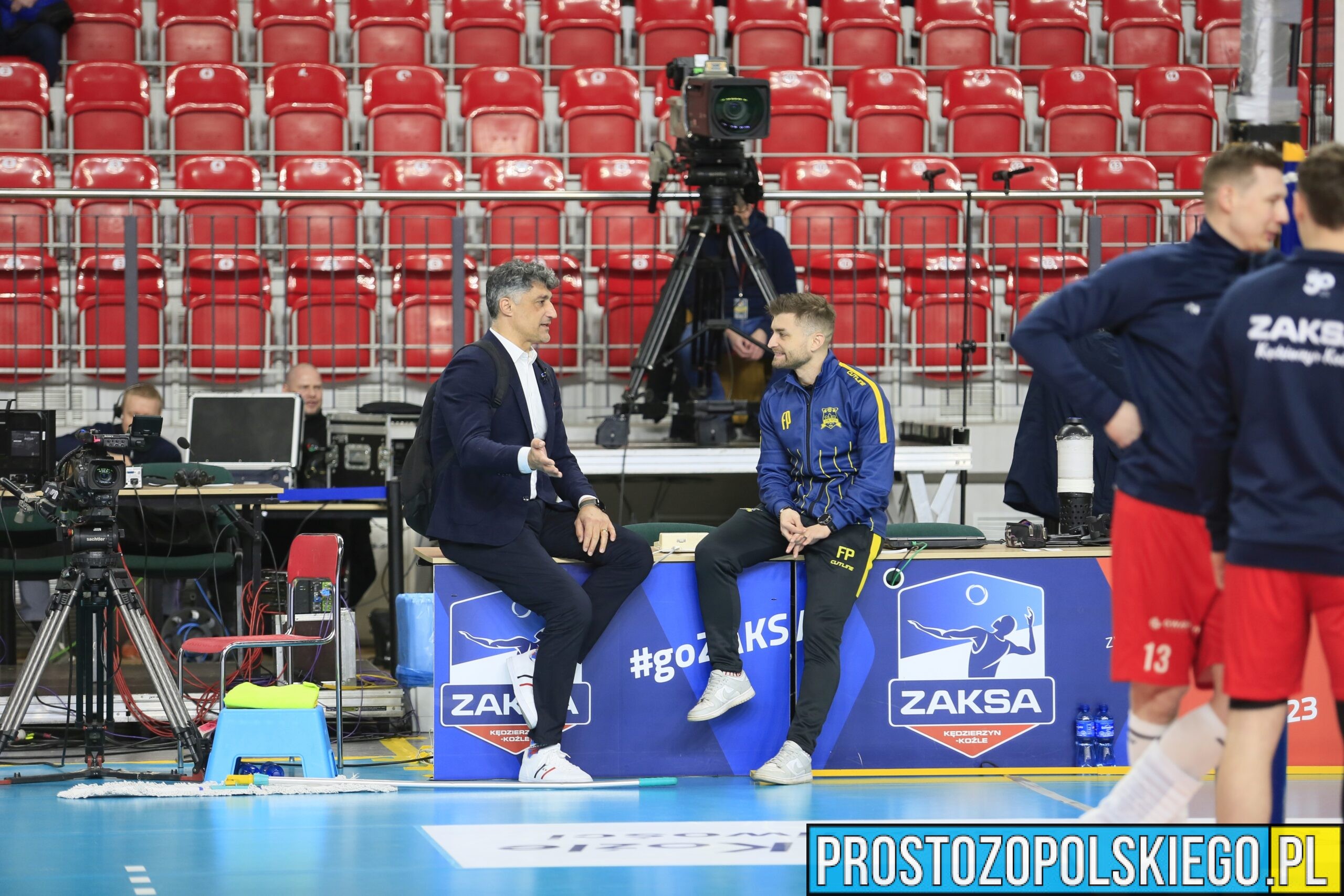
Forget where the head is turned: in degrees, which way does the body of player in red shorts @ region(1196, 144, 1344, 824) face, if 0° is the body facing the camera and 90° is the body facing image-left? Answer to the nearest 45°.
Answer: approximately 180°

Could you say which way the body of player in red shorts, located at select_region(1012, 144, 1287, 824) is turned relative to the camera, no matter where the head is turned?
to the viewer's right

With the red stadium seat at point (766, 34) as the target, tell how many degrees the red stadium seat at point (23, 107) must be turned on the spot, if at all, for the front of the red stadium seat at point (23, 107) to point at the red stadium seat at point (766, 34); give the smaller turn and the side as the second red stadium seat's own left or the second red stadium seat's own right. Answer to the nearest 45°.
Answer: approximately 90° to the second red stadium seat's own left

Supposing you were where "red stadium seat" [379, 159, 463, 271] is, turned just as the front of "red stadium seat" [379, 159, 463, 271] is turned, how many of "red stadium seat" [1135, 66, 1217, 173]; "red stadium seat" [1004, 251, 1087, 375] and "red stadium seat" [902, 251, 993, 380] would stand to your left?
3

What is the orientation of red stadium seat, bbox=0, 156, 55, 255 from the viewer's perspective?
toward the camera

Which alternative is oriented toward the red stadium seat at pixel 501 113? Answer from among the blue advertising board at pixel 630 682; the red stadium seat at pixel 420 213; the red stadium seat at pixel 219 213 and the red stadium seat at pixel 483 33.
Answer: the red stadium seat at pixel 483 33

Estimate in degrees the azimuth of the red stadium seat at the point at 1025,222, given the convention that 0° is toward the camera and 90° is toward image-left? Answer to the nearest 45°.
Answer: approximately 0°

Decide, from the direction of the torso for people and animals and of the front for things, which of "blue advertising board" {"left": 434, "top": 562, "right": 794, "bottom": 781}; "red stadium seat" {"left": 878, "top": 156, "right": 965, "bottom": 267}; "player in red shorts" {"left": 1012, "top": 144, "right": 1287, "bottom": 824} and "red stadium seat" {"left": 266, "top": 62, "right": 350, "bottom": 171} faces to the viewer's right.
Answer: the player in red shorts

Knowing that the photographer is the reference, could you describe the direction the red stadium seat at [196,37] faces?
facing the viewer

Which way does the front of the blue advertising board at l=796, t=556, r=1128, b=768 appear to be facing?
toward the camera

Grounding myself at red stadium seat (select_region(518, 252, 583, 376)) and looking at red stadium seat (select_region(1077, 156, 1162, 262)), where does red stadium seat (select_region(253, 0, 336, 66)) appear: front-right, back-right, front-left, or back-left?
back-left

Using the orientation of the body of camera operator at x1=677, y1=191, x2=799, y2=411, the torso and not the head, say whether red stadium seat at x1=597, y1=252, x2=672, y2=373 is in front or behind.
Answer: behind

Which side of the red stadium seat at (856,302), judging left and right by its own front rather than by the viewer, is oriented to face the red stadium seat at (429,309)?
right

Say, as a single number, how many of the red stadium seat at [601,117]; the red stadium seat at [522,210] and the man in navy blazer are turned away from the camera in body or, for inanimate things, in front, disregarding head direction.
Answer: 0

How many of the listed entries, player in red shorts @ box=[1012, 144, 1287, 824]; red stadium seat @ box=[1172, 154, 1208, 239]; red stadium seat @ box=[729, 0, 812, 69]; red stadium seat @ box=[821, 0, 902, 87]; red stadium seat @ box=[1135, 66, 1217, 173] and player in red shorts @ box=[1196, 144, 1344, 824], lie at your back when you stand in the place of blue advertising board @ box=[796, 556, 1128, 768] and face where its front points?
4

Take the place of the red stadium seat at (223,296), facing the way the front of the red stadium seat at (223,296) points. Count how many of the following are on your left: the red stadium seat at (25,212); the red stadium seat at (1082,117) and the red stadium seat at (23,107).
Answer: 1
